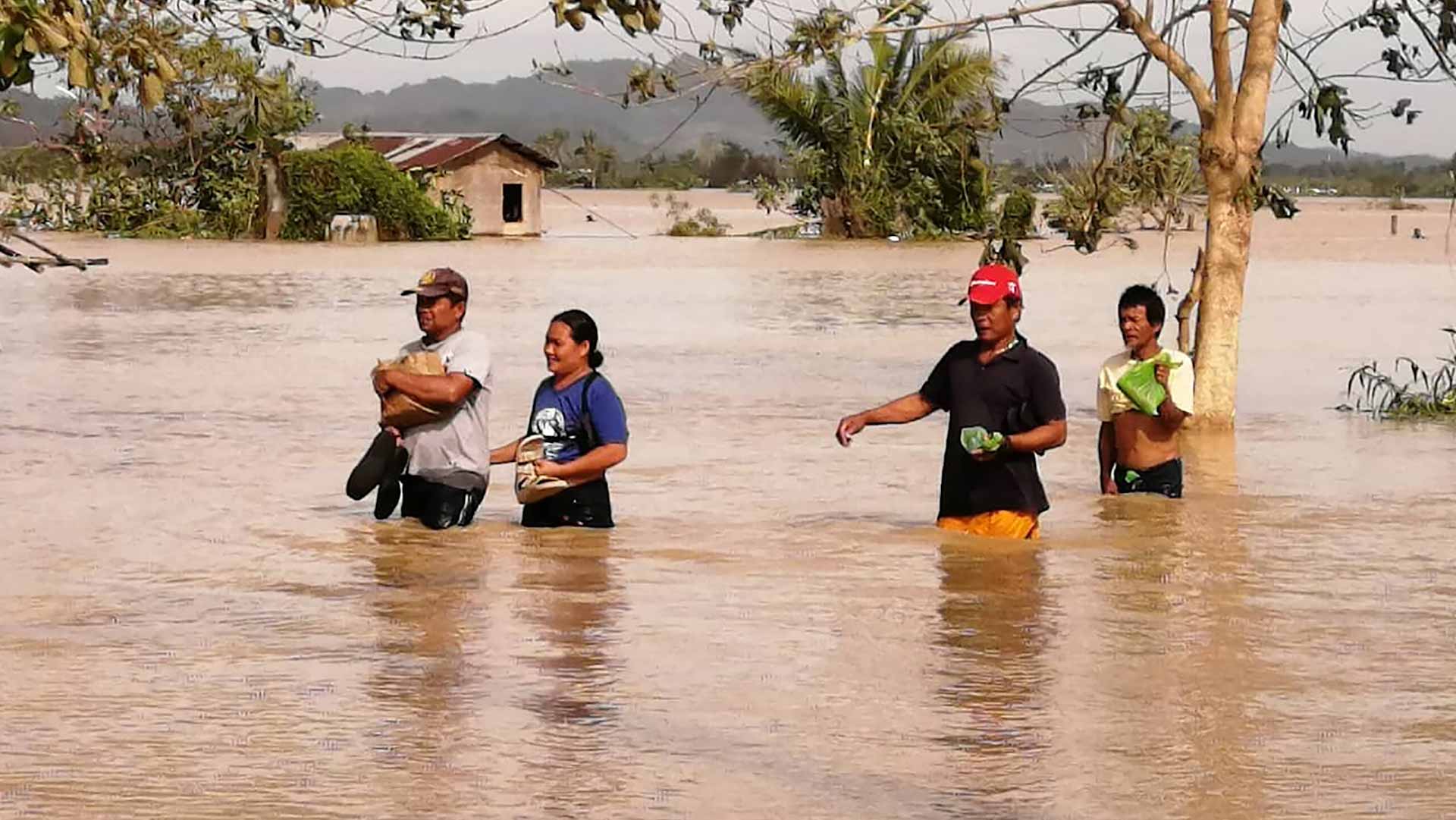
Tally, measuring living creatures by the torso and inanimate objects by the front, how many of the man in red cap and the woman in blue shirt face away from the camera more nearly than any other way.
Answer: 0

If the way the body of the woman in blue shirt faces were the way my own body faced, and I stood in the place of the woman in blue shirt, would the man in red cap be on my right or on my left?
on my left

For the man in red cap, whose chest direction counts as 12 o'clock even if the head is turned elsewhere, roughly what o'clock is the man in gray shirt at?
The man in gray shirt is roughly at 2 o'clock from the man in red cap.

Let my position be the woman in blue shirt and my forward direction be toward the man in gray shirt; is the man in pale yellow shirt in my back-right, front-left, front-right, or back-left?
back-right

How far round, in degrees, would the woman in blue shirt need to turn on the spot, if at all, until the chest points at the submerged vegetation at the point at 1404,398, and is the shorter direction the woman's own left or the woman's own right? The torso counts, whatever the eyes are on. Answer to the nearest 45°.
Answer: approximately 180°

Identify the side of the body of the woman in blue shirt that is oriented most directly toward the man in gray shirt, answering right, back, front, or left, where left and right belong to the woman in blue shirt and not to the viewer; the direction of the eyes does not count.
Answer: right

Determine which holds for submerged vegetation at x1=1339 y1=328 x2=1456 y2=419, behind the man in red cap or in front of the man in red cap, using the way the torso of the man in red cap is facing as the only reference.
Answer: behind

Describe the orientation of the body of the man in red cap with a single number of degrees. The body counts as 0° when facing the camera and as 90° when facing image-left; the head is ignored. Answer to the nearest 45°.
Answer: approximately 45°
